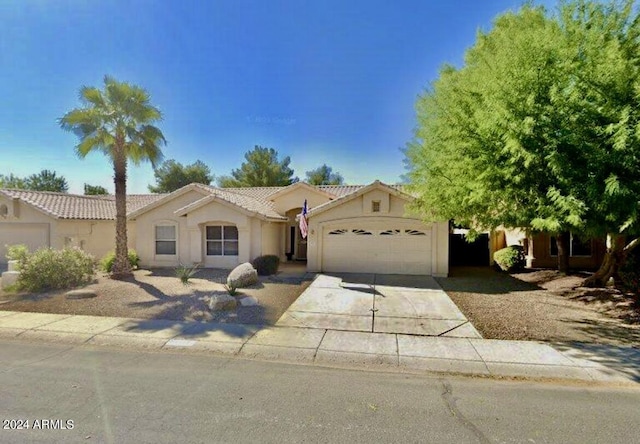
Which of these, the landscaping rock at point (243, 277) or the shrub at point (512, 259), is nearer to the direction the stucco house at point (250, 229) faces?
the landscaping rock

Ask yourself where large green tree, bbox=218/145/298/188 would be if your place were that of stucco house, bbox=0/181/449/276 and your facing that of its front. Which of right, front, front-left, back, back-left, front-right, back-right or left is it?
back

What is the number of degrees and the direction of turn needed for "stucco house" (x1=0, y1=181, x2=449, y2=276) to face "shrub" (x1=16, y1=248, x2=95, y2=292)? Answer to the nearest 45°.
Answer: approximately 45° to its right

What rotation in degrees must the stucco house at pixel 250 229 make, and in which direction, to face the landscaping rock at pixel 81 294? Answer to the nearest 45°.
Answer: approximately 45° to its right

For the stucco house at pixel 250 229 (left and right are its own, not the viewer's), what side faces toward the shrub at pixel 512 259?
left

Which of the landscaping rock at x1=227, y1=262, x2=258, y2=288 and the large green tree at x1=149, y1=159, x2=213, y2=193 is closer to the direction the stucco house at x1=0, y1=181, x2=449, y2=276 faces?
the landscaping rock

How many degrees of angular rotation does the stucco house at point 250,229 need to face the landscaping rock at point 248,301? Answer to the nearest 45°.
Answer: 0° — it already faces it

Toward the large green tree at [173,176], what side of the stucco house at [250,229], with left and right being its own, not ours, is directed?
back

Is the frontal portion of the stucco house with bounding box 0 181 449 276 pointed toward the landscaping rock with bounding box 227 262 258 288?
yes

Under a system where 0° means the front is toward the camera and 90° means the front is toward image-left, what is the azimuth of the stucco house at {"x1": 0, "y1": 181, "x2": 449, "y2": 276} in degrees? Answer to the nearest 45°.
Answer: approximately 0°
